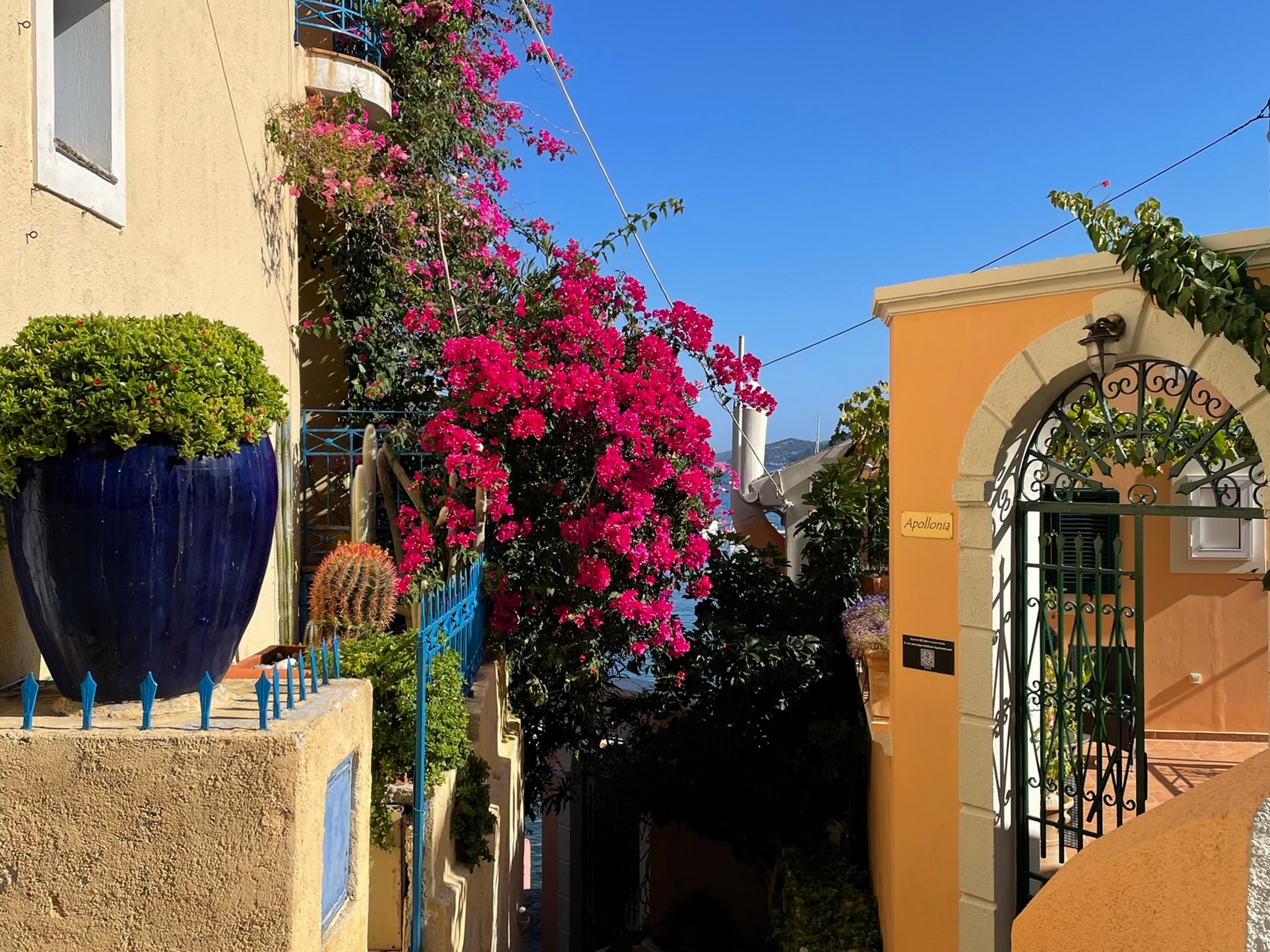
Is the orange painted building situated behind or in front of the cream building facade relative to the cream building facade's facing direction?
in front

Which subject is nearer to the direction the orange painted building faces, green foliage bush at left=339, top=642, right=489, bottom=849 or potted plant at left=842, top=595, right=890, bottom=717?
the green foliage bush

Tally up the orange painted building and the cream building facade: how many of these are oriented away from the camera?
0

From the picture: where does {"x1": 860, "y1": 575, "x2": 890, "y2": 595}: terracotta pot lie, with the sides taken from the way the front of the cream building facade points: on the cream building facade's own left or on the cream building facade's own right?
on the cream building facade's own left

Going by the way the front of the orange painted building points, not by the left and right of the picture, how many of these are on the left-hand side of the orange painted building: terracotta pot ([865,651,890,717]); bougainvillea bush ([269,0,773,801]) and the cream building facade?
0

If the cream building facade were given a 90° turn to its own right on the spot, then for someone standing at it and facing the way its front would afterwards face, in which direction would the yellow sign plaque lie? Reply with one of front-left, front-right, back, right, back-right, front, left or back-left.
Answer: back-left

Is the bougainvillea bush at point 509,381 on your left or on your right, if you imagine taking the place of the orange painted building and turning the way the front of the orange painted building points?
on your right

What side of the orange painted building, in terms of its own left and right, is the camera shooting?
front

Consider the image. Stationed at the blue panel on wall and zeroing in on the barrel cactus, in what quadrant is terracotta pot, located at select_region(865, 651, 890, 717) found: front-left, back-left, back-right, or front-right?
front-right
